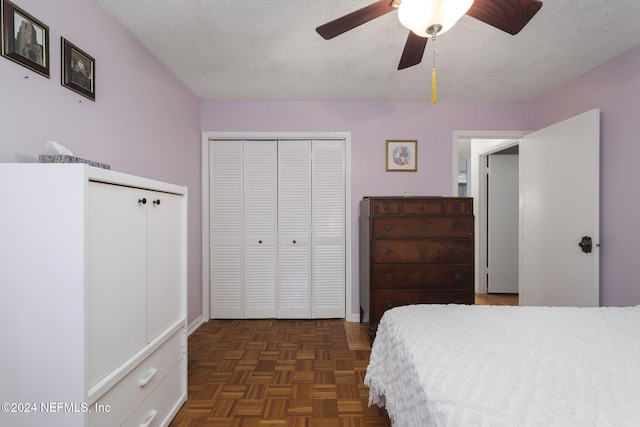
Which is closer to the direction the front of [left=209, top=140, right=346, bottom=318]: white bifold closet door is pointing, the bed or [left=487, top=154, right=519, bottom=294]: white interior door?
the bed

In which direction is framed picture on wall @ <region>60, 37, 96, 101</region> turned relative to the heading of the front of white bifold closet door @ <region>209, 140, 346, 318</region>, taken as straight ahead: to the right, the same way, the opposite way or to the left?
to the left

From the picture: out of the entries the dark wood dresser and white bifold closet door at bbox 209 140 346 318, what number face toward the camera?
2

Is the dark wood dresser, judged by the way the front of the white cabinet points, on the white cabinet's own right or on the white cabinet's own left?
on the white cabinet's own left

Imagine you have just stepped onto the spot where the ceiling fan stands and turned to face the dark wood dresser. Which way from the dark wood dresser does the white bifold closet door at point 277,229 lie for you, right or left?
left

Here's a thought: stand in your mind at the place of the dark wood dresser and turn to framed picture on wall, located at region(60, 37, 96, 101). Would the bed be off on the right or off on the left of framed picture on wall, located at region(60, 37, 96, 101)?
left

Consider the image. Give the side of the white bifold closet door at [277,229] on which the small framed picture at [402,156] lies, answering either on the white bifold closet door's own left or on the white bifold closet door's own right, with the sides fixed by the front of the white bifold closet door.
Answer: on the white bifold closet door's own left

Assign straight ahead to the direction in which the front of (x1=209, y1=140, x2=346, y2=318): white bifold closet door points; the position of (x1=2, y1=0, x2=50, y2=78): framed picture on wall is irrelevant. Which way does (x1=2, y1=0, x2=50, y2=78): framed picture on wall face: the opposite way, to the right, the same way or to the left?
to the left

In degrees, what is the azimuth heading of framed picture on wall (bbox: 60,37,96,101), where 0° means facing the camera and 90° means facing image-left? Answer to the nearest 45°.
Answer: approximately 315°

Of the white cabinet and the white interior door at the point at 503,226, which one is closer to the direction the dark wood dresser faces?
the white cabinet
